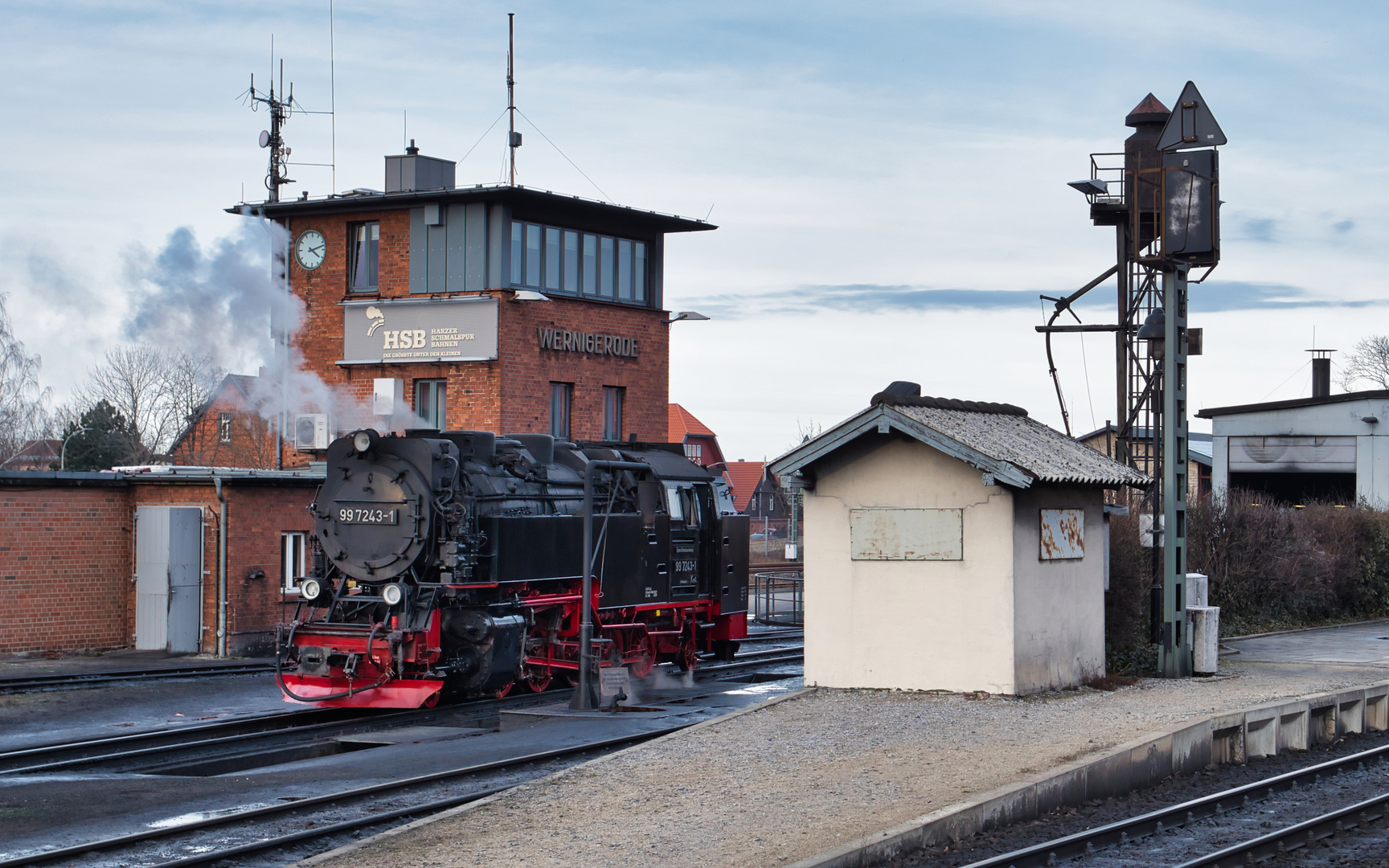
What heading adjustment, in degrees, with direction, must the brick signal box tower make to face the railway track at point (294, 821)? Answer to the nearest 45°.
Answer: approximately 45° to its right

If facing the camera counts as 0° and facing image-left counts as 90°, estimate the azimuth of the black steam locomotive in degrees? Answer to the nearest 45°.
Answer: approximately 45°

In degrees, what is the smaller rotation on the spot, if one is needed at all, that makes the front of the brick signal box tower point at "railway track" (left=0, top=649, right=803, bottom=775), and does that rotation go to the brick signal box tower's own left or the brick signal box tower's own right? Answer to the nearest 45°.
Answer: approximately 45° to the brick signal box tower's own right

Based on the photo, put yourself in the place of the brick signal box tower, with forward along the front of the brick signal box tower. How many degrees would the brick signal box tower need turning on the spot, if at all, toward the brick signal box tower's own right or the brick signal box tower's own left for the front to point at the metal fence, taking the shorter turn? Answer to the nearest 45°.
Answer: approximately 45° to the brick signal box tower's own left

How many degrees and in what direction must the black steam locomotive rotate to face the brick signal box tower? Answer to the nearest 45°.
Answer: approximately 135° to its right

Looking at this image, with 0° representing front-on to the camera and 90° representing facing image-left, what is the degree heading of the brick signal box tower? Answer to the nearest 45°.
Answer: approximately 315°

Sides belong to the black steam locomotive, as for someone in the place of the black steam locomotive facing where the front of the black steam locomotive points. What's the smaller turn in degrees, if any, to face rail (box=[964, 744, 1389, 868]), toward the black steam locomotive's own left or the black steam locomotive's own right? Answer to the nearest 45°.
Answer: approximately 90° to the black steam locomotive's own left
